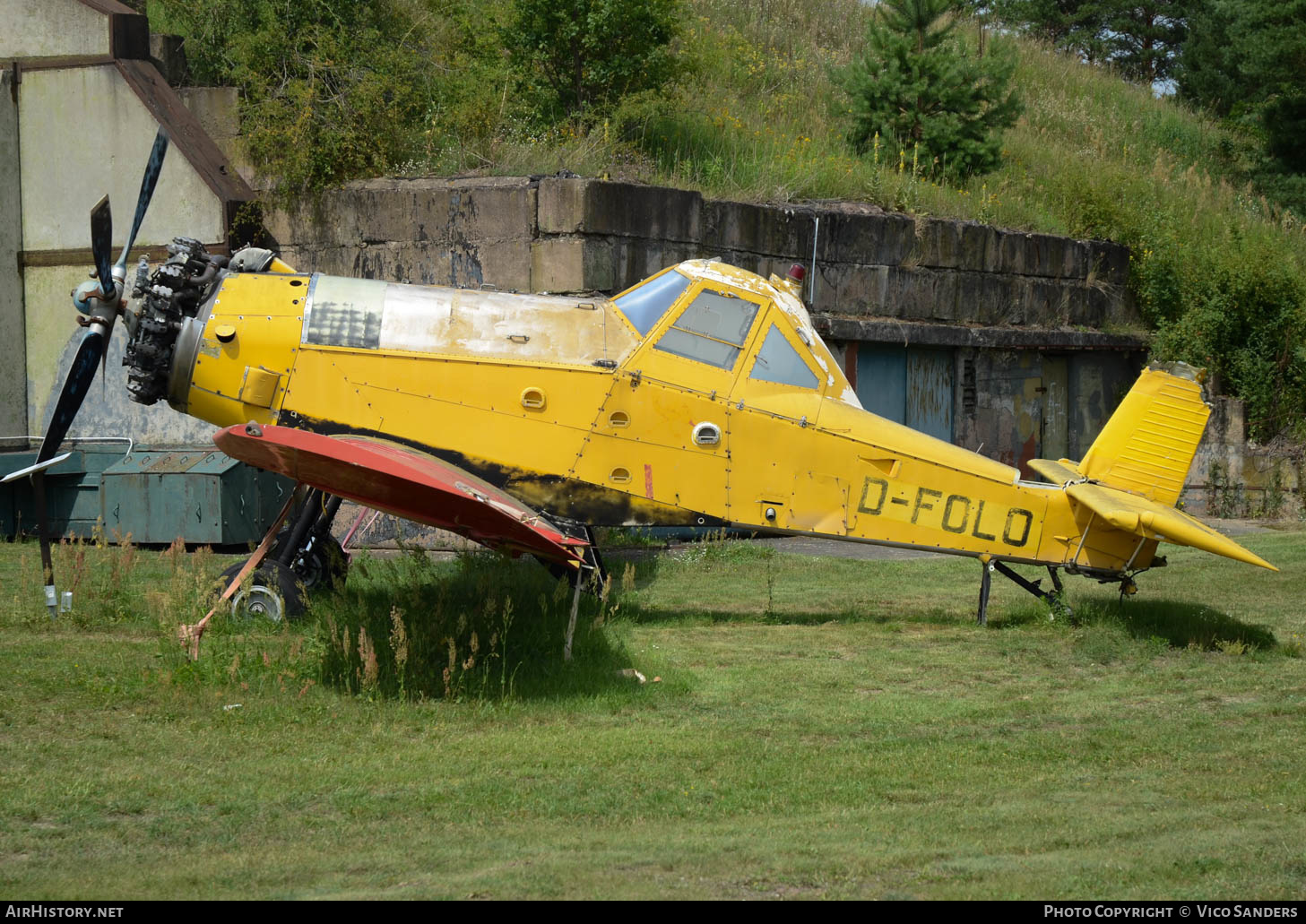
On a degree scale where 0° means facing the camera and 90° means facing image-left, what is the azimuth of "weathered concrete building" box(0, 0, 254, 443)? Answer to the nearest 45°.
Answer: approximately 0°

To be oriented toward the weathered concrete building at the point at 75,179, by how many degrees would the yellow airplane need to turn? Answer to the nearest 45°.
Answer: approximately 45° to its right

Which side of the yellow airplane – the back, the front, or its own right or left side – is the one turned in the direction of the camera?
left

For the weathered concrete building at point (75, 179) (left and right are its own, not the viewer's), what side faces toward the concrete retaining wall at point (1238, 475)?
left

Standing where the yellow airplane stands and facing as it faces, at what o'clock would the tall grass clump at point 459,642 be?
The tall grass clump is roughly at 10 o'clock from the yellow airplane.

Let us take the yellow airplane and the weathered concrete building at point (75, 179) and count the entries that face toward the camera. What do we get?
1

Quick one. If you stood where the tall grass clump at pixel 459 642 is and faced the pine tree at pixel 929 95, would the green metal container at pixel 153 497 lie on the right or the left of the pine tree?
left

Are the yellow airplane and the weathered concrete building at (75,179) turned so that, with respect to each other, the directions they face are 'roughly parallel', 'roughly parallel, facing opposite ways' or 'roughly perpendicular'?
roughly perpendicular

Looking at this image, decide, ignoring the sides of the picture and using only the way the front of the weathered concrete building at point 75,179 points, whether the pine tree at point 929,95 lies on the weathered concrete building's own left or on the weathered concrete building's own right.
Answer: on the weathered concrete building's own left
